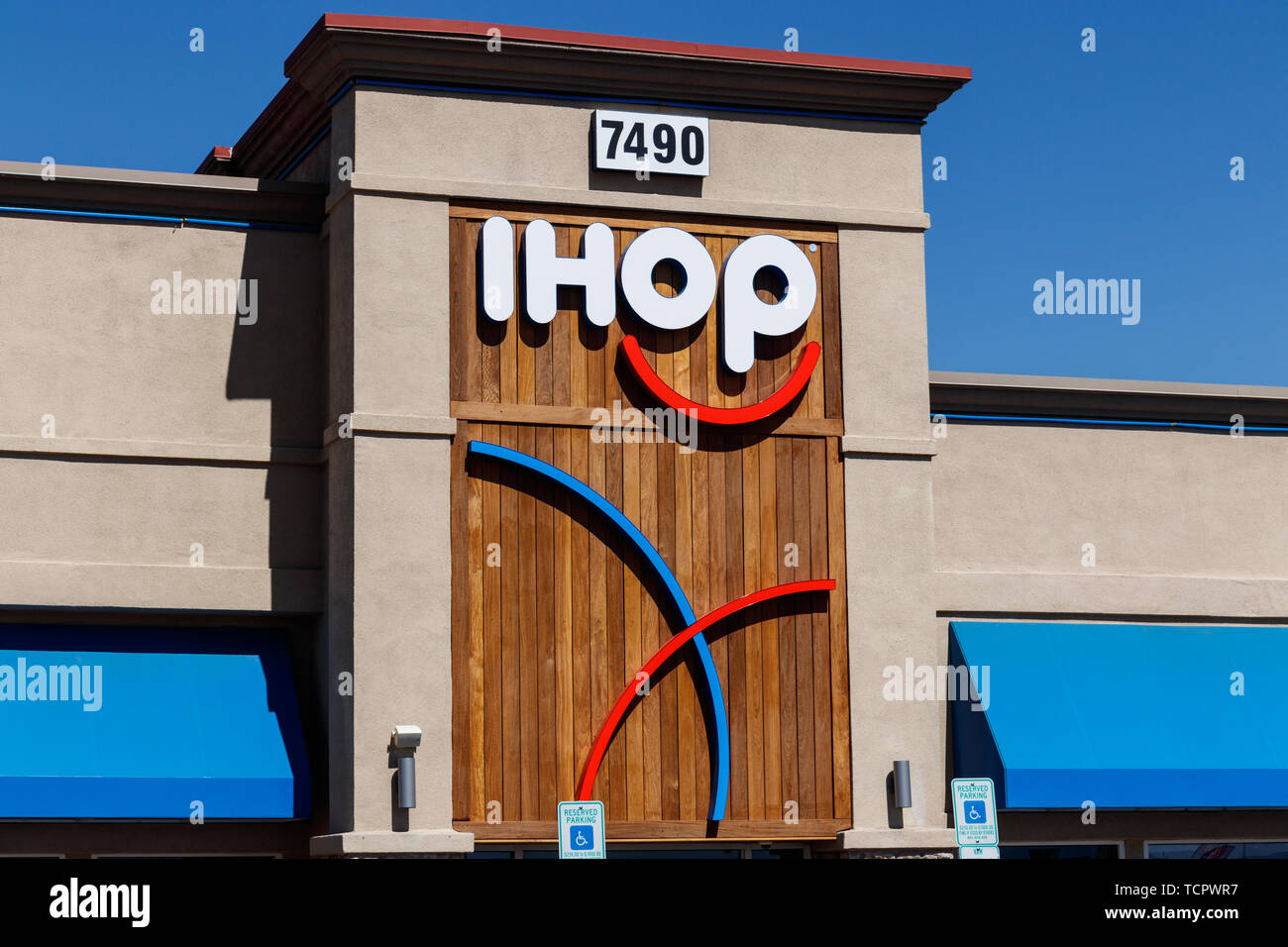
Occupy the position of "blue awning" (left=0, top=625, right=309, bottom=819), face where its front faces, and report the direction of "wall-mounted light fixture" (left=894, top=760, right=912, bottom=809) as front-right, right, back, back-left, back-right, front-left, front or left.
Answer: left

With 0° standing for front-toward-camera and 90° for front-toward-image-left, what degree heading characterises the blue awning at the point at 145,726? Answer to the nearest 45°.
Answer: approximately 0°

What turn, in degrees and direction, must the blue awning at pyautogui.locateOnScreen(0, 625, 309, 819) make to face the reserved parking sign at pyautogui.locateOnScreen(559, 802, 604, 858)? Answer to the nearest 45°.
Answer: approximately 90° to its left

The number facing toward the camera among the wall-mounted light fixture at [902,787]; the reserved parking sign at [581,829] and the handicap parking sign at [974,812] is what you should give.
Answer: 3

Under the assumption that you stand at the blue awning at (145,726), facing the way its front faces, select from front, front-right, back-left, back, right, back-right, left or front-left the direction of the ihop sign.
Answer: left

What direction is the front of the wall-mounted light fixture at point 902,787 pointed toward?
toward the camera

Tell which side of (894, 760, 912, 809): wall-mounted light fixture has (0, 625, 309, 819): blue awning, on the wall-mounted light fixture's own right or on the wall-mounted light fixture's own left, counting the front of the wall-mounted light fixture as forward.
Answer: on the wall-mounted light fixture's own right

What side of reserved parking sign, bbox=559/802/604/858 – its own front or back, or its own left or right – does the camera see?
front

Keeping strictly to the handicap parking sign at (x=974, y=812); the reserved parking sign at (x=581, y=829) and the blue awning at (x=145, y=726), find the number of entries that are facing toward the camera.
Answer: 3

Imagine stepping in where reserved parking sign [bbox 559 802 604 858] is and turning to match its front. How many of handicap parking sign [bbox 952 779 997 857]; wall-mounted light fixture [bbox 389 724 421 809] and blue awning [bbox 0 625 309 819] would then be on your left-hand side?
1
